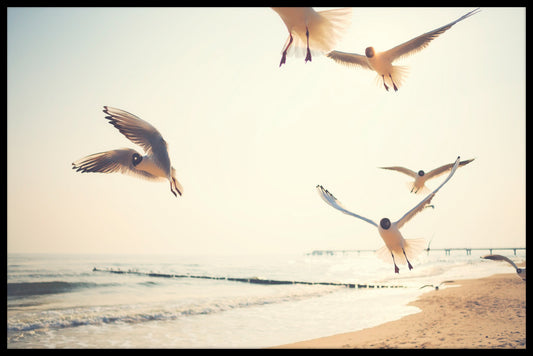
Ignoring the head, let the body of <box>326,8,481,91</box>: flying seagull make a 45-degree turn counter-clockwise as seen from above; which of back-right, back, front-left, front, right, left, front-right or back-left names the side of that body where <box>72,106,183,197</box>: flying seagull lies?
front-right

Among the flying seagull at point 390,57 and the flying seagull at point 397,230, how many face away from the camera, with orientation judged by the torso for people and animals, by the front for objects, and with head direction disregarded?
0

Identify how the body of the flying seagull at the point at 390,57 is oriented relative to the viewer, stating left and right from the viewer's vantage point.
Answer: facing the viewer and to the left of the viewer

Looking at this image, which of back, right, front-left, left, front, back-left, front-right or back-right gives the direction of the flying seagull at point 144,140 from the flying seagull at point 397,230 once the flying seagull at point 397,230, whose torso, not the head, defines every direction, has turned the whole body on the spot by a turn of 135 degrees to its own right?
left
